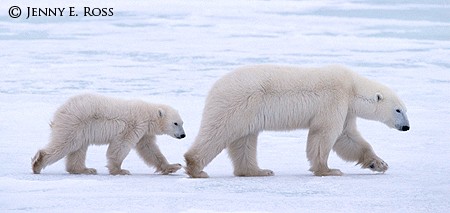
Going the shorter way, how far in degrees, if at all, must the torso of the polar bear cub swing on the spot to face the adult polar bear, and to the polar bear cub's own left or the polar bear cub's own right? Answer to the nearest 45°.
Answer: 0° — it already faces it

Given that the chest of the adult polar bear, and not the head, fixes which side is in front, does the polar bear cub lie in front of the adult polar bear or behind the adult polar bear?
behind

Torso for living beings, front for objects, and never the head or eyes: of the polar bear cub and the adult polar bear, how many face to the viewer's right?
2

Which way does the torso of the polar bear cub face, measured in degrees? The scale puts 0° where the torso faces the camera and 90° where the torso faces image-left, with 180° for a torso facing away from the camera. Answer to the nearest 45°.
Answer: approximately 270°

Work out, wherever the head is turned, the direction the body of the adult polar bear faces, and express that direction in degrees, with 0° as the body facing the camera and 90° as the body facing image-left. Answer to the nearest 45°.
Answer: approximately 270°
